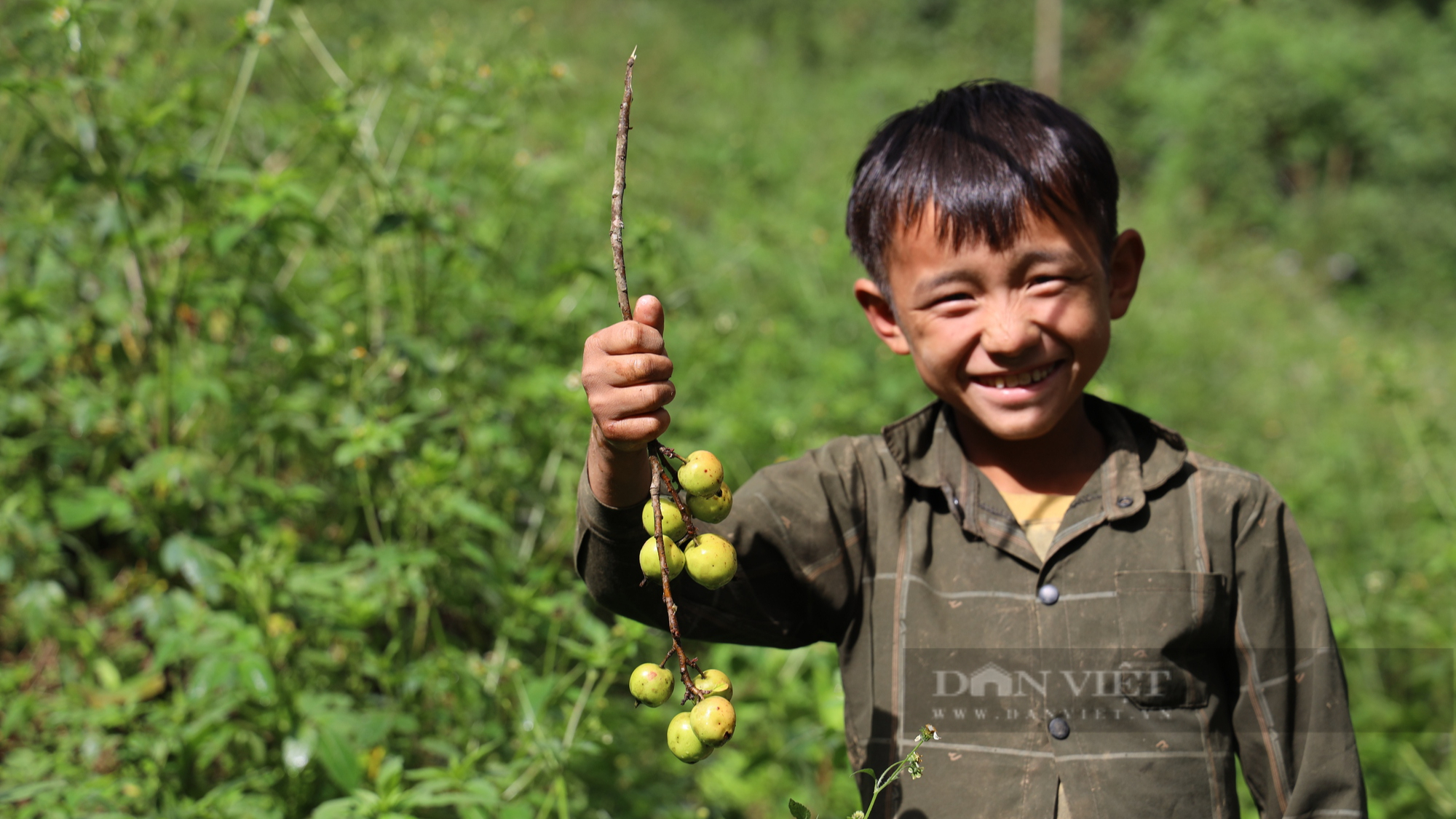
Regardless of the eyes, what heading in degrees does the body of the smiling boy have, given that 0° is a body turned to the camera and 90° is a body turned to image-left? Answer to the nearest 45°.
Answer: approximately 0°
